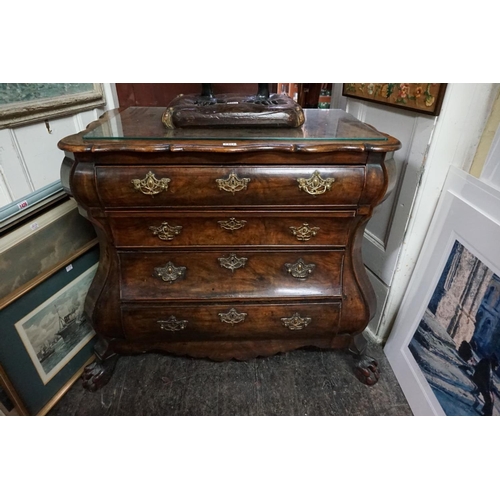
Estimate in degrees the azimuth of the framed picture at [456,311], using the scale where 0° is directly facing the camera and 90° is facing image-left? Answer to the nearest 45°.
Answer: approximately 45°

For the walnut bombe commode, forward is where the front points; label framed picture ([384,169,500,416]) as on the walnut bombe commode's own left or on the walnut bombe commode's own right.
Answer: on the walnut bombe commode's own left

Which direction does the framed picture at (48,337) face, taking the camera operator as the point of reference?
facing the viewer and to the right of the viewer

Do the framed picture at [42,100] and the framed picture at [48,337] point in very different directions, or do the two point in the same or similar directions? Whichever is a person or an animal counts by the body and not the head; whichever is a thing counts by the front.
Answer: same or similar directions

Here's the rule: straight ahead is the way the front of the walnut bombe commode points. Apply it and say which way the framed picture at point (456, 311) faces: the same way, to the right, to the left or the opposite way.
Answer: to the right

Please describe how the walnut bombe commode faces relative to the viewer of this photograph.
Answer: facing the viewer

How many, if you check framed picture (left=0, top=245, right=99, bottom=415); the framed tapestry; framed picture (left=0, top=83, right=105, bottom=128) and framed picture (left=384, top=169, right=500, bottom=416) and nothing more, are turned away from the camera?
0

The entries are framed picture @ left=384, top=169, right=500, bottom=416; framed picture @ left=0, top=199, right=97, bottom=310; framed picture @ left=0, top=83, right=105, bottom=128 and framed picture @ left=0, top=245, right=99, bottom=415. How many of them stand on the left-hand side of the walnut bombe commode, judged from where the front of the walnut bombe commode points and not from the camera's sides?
1

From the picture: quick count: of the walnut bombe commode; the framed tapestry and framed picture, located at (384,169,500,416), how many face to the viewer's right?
0

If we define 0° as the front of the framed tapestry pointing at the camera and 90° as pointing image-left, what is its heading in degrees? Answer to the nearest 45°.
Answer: approximately 45°

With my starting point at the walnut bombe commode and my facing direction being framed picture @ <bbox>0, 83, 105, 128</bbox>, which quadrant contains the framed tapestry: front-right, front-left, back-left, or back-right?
back-right

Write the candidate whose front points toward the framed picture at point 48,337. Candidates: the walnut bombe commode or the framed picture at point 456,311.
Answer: the framed picture at point 456,311

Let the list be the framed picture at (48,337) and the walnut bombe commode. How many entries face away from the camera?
0
